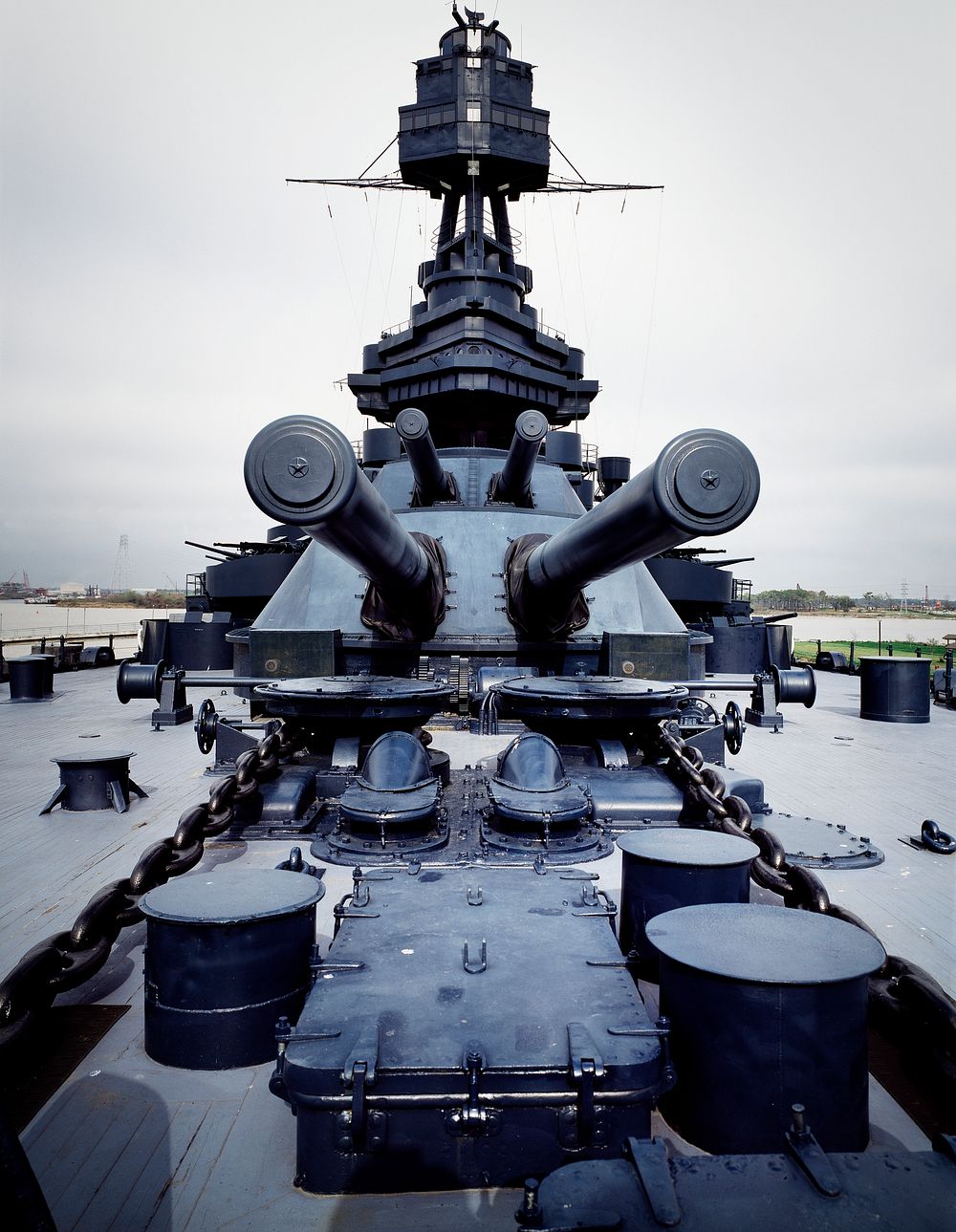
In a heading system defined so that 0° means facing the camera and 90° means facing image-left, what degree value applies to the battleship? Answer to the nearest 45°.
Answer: approximately 0°
